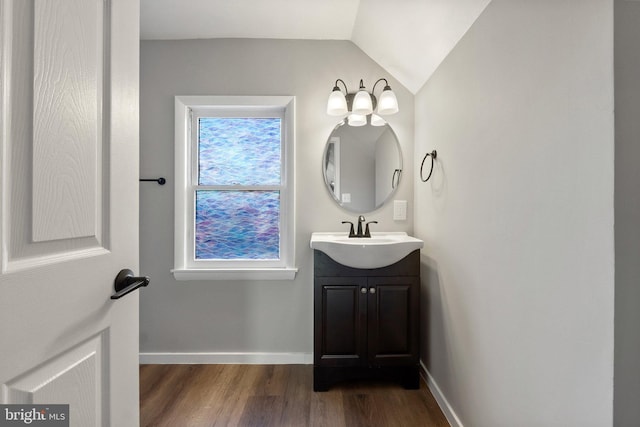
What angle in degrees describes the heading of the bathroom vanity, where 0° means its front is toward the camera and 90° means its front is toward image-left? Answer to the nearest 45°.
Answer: approximately 0°

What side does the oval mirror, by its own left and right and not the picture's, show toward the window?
right

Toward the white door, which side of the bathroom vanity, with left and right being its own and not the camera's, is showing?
front

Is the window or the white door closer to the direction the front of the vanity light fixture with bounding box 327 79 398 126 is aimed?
the white door

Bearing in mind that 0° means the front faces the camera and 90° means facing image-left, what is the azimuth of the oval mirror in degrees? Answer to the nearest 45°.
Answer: approximately 0°

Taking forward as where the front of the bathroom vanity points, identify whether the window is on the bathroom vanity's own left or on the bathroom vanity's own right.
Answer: on the bathroom vanity's own right

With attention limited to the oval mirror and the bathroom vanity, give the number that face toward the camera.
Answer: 2
